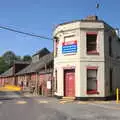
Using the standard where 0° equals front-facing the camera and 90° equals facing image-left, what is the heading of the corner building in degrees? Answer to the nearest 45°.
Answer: approximately 45°
